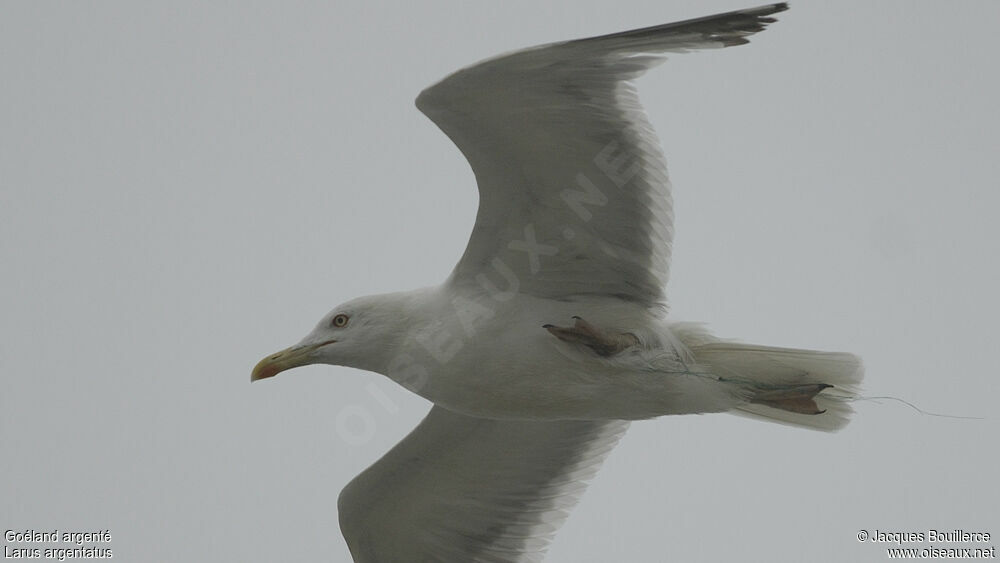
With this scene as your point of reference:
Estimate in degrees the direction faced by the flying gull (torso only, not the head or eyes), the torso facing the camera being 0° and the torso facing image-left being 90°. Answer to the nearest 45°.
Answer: approximately 90°
